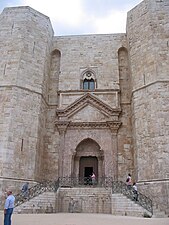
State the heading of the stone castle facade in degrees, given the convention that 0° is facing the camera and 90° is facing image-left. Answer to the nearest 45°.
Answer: approximately 0°
